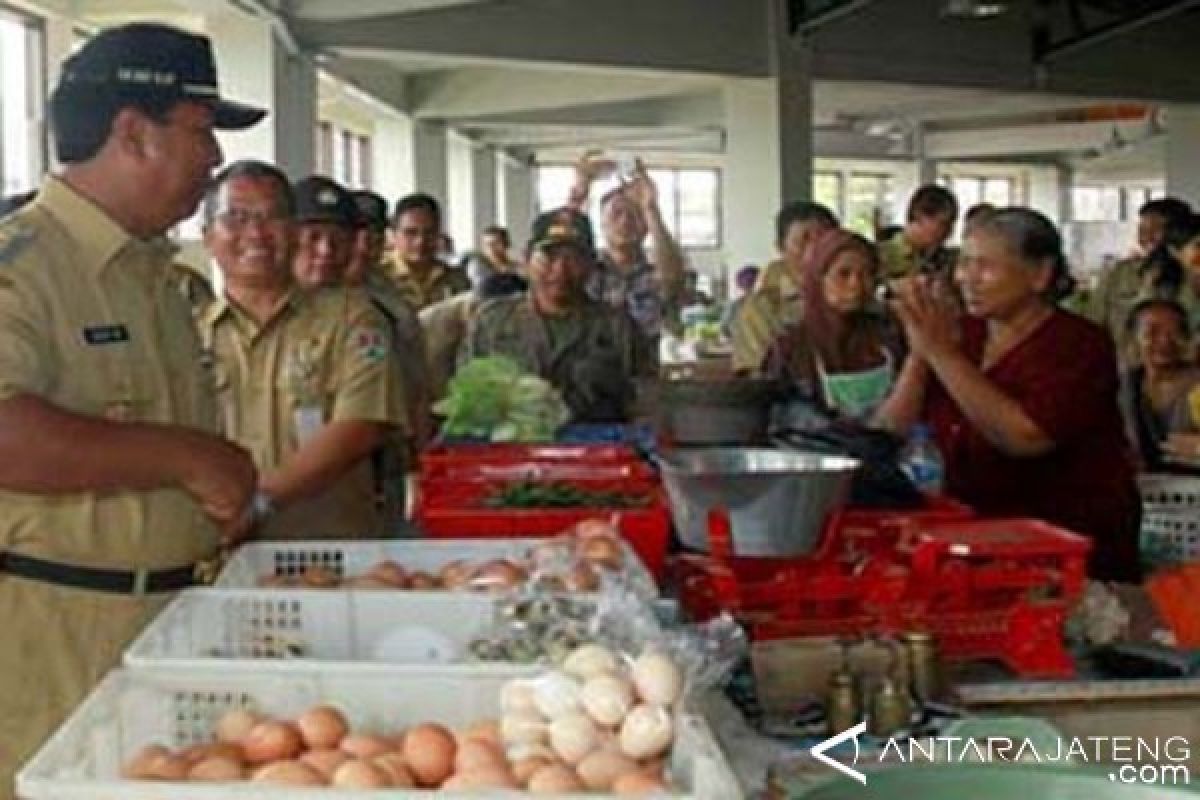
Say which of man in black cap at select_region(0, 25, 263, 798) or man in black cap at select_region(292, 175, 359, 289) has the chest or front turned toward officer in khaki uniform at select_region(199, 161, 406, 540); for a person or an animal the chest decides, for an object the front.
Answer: man in black cap at select_region(292, 175, 359, 289)

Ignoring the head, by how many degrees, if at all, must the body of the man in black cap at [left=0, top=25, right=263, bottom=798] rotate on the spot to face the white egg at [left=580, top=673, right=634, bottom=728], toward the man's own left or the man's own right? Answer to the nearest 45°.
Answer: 0° — they already face it

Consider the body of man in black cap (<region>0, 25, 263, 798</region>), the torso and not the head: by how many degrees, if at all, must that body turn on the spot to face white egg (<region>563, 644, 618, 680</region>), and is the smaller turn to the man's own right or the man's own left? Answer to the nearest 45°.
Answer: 0° — they already face it

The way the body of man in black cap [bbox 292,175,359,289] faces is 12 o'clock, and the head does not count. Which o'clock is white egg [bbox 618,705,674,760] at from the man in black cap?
The white egg is roughly at 12 o'clock from the man in black cap.

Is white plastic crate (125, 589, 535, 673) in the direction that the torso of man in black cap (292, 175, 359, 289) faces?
yes

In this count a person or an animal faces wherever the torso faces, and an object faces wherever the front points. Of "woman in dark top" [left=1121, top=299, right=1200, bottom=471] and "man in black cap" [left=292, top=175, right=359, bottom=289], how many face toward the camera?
2

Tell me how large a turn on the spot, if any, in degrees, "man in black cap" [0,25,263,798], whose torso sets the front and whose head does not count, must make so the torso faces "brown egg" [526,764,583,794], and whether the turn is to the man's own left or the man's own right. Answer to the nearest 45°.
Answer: approximately 45° to the man's own right

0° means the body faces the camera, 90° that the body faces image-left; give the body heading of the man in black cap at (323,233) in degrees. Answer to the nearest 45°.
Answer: approximately 0°

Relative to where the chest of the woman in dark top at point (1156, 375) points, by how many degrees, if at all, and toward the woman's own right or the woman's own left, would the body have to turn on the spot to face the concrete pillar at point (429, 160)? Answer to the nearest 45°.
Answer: approximately 135° to the woman's own right
